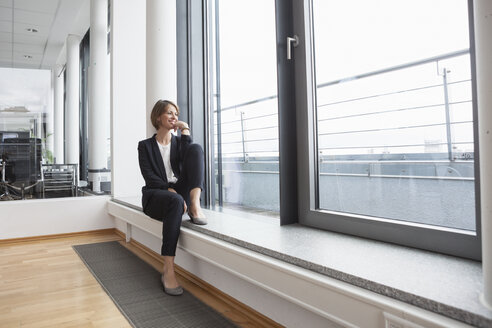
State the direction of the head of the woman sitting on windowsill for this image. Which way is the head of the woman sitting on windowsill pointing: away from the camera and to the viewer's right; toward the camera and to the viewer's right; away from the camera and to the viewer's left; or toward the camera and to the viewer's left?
toward the camera and to the viewer's right

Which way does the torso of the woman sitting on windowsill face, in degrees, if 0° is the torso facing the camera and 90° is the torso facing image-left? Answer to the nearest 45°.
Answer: approximately 315°
